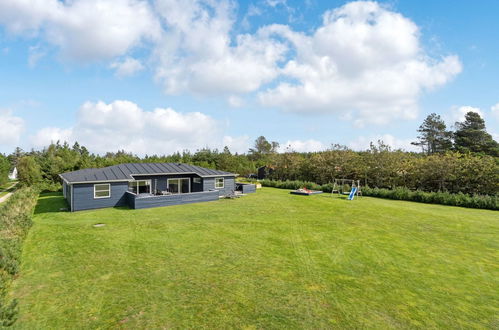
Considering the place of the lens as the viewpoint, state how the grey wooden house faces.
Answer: facing the viewer and to the right of the viewer

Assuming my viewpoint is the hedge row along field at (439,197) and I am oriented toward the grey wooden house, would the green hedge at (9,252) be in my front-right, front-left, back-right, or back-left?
front-left

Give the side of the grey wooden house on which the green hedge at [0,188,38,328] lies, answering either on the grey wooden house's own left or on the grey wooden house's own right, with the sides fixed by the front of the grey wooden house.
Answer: on the grey wooden house's own right

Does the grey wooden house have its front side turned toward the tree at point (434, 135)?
no

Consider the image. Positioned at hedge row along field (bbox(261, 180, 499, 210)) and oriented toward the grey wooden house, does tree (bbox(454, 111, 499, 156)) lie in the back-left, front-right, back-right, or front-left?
back-right

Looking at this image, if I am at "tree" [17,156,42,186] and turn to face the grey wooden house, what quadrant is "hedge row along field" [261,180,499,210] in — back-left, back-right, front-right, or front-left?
front-left

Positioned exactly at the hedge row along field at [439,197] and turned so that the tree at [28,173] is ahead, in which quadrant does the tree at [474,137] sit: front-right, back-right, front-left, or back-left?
back-right

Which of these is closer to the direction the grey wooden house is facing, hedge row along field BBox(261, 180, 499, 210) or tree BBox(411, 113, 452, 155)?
the hedge row along field

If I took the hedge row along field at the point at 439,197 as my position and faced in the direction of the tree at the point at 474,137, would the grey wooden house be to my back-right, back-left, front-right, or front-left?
back-left

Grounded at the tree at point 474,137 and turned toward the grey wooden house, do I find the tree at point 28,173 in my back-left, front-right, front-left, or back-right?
front-right

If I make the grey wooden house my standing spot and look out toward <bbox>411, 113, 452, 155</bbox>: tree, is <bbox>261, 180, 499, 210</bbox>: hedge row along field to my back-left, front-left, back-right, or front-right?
front-right

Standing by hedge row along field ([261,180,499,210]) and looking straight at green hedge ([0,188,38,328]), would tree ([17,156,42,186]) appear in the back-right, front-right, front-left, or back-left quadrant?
front-right

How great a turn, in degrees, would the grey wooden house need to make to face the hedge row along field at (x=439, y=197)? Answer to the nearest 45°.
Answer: approximately 45° to its left

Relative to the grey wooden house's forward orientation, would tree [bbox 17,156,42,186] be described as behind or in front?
behind
